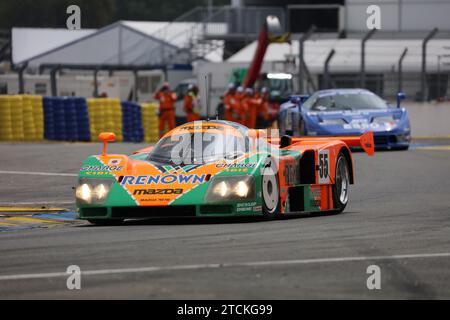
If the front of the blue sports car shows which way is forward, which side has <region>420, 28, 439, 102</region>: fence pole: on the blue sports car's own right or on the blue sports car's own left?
on the blue sports car's own left

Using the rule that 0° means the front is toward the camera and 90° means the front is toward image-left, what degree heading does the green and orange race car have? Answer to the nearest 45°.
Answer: approximately 45°

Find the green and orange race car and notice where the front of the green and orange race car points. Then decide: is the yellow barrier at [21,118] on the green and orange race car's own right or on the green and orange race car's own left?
on the green and orange race car's own right

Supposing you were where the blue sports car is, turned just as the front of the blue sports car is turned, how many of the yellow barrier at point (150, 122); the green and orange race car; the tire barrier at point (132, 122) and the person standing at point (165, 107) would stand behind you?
3

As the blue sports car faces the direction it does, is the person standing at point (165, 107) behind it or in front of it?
behind

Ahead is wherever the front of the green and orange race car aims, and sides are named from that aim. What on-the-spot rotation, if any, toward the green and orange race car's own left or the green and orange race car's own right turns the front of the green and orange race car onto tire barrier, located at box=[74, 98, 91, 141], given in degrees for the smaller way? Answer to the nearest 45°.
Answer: approximately 135° to the green and orange race car's own right

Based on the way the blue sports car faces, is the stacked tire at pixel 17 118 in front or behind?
behind

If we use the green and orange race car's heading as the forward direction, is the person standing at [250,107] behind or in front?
behind

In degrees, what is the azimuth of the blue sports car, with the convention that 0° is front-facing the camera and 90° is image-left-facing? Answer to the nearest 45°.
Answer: approximately 315°

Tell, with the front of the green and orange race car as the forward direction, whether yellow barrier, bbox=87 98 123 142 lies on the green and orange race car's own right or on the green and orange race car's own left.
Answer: on the green and orange race car's own right
